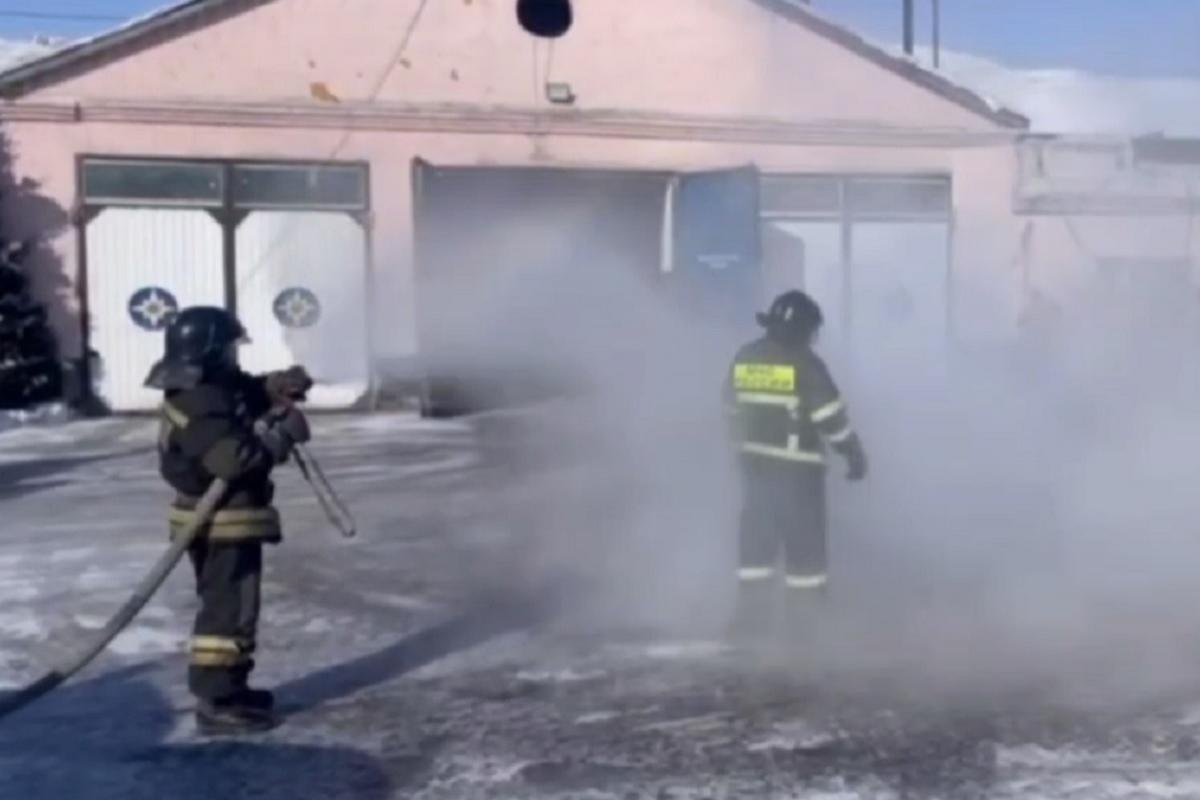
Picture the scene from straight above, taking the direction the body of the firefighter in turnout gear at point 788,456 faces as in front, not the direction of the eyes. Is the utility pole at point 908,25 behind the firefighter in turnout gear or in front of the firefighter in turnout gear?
in front

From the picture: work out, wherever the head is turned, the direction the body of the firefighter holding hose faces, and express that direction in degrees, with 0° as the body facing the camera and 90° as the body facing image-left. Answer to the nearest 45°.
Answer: approximately 270°

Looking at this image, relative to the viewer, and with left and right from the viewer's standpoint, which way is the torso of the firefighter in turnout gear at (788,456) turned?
facing away from the viewer and to the right of the viewer
